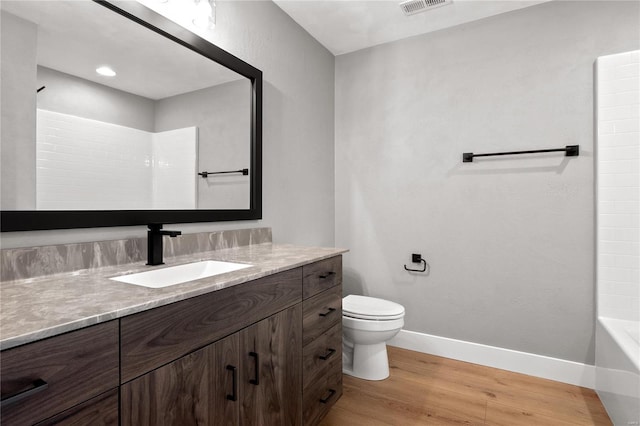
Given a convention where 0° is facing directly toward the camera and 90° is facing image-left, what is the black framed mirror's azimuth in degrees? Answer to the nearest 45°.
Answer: approximately 315°

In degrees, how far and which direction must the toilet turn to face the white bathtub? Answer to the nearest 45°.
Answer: approximately 45° to its left

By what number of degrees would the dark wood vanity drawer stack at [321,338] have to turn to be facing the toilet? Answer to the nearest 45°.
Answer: approximately 90° to its left

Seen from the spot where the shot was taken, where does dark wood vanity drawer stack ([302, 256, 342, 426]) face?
facing the viewer and to the right of the viewer

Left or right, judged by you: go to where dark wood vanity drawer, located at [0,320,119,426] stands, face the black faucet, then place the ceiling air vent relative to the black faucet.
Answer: right
